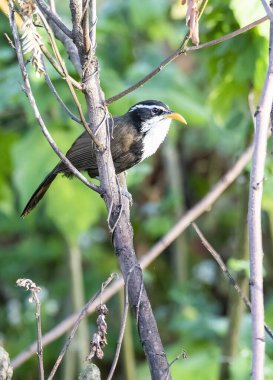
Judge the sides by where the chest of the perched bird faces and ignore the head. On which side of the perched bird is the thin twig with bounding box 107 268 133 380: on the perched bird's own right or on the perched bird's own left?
on the perched bird's own right

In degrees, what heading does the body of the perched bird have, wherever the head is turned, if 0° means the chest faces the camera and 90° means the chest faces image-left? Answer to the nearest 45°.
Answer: approximately 270°
